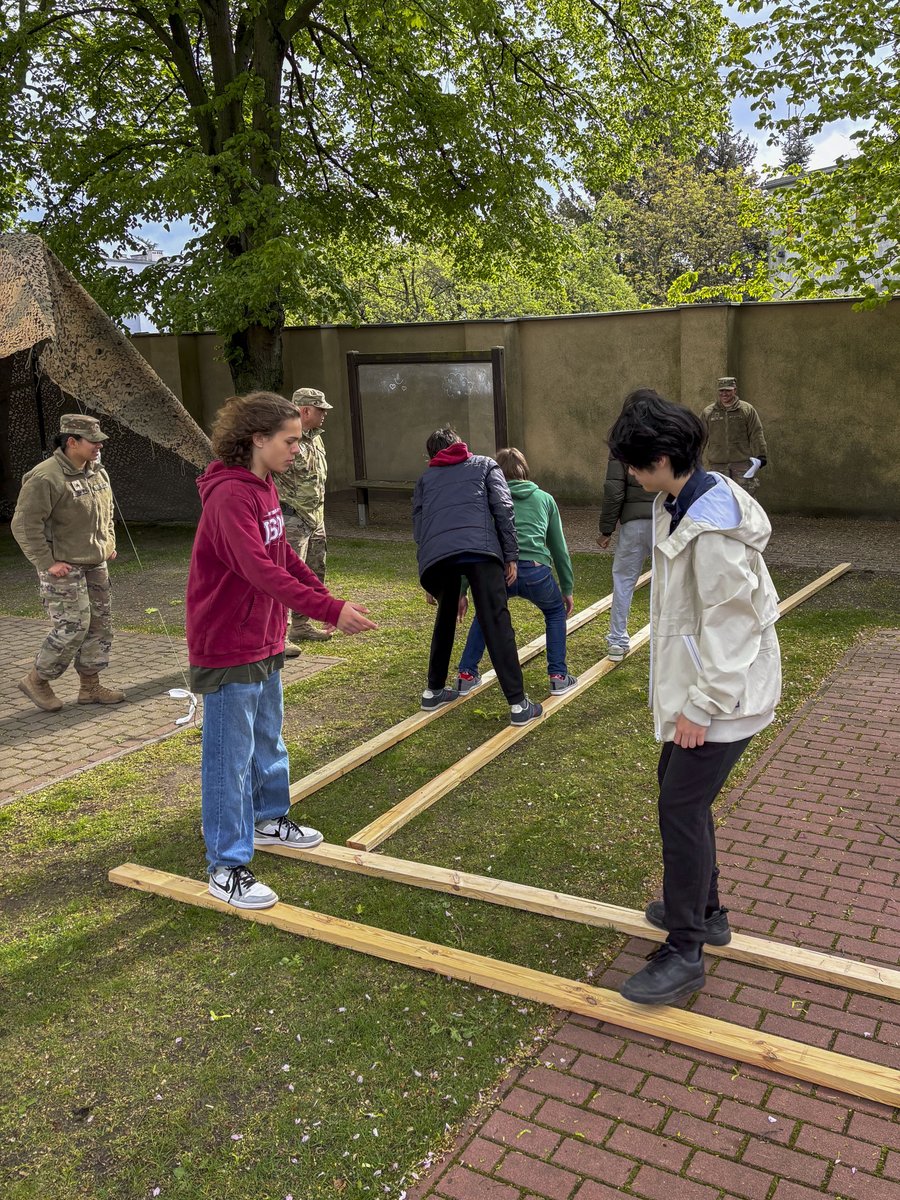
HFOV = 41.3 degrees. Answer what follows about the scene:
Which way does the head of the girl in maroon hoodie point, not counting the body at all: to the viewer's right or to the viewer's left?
to the viewer's right

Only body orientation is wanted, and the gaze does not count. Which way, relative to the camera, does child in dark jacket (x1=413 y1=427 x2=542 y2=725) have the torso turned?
away from the camera

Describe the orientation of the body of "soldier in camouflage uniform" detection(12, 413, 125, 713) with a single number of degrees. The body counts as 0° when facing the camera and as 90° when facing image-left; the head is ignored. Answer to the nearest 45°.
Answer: approximately 315°

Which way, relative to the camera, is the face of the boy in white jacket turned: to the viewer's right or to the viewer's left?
to the viewer's left

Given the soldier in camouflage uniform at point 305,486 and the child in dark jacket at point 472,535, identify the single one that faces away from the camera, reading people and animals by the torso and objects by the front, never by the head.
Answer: the child in dark jacket

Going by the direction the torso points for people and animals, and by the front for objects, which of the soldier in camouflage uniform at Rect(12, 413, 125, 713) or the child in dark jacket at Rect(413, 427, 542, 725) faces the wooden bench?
the child in dark jacket

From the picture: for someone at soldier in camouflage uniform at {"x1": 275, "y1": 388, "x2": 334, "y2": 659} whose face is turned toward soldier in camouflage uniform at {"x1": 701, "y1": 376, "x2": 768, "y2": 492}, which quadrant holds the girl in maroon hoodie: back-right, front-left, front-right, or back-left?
back-right
